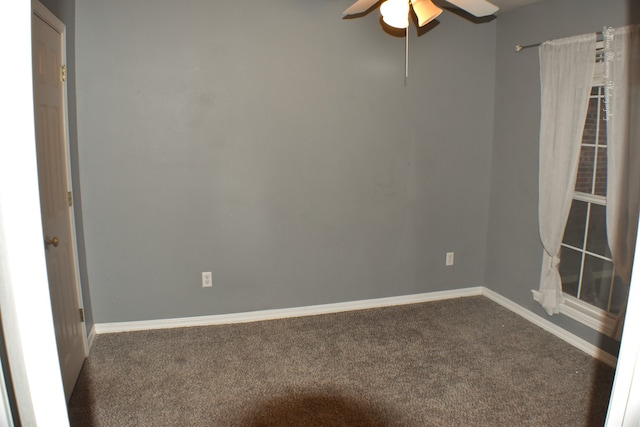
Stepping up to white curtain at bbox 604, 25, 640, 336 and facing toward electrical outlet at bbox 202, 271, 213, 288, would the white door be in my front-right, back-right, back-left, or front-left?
front-left

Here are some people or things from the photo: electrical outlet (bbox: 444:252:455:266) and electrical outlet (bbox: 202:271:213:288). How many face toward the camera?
2

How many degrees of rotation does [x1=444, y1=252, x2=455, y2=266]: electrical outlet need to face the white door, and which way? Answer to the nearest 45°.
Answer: approximately 45° to its right

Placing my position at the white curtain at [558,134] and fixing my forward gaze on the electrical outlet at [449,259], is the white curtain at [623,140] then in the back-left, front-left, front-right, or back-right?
back-left

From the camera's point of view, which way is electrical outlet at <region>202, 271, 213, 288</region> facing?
toward the camera

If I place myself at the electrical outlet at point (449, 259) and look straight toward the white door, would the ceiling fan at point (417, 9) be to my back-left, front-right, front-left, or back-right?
front-left

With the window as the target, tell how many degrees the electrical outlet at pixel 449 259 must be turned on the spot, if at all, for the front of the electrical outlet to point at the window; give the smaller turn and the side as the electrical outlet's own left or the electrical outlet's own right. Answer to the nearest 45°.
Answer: approximately 45° to the electrical outlet's own left

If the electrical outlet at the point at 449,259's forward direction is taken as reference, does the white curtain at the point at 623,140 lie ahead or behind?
ahead

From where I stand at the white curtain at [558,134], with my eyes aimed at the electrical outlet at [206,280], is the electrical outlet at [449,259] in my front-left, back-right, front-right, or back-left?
front-right

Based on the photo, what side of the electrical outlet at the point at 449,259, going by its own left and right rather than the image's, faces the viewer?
front

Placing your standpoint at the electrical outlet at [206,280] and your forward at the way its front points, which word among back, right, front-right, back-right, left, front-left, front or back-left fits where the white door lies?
front-right

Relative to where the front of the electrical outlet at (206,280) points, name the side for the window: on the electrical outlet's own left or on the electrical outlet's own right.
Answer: on the electrical outlet's own left
